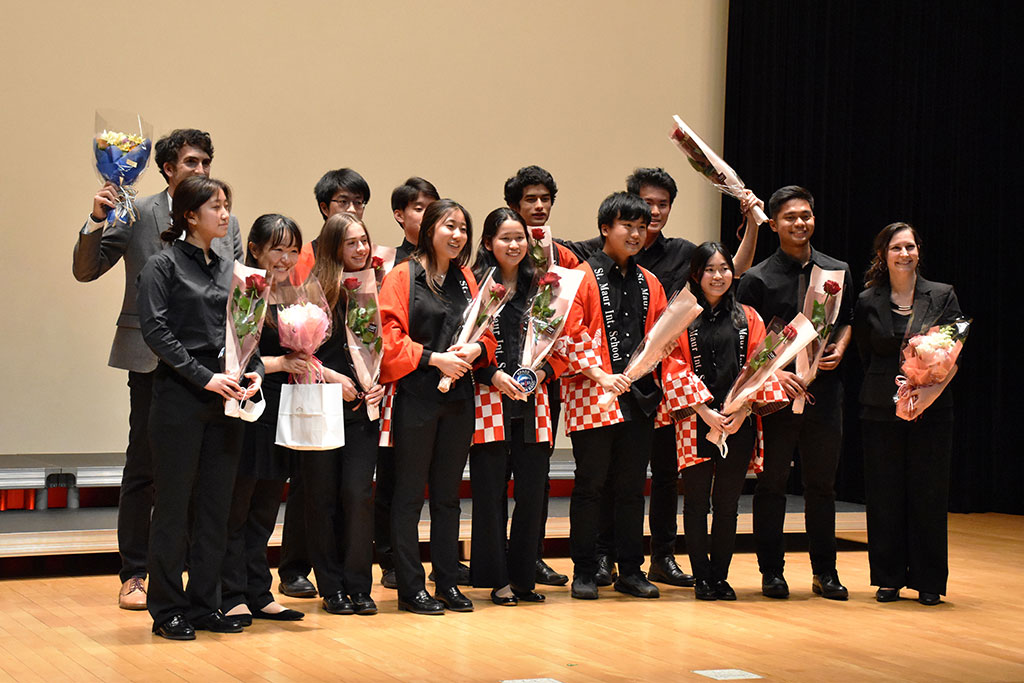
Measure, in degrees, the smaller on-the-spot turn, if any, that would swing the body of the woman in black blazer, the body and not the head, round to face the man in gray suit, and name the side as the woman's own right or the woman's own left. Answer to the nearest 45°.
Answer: approximately 45° to the woman's own right

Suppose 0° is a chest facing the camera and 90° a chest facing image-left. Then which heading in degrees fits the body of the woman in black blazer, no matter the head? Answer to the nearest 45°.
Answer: approximately 0°

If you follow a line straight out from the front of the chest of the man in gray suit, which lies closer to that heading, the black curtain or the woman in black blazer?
the woman in black blazer

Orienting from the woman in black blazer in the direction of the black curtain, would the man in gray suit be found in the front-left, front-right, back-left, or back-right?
back-left

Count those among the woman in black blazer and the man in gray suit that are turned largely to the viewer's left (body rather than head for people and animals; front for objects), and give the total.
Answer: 0

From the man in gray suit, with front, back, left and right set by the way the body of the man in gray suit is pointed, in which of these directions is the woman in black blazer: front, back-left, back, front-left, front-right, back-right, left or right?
front-left

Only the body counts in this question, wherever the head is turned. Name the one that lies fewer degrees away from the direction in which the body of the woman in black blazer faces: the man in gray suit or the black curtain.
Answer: the man in gray suit

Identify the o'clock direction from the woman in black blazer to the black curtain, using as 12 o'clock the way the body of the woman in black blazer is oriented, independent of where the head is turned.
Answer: The black curtain is roughly at 6 o'clock from the woman in black blazer.

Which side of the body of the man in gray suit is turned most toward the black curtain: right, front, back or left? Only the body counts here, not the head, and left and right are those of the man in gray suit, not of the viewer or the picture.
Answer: left

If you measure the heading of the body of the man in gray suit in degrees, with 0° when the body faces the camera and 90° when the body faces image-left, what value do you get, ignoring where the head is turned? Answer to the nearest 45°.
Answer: approximately 315°
